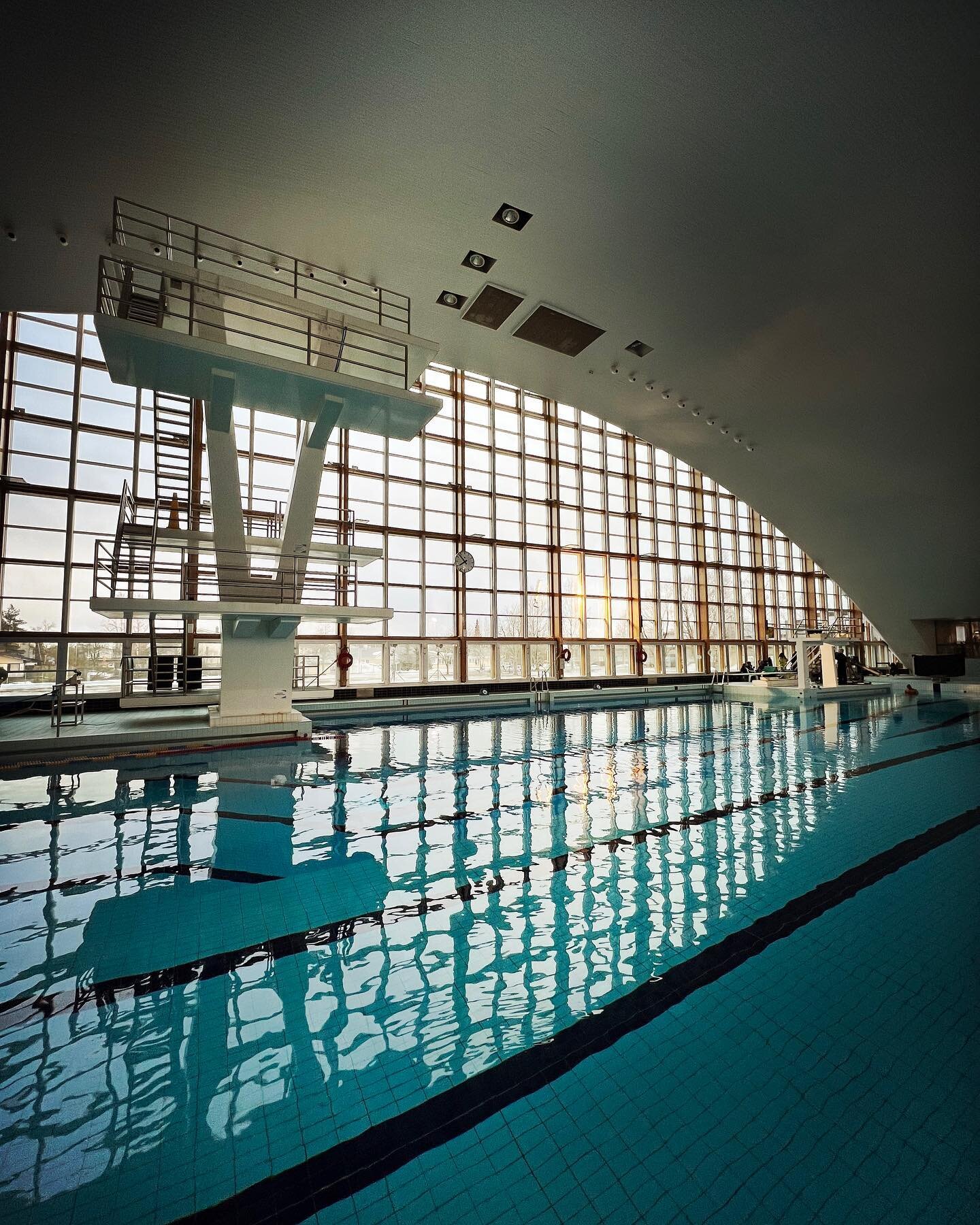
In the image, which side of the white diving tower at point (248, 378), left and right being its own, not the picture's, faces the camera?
right

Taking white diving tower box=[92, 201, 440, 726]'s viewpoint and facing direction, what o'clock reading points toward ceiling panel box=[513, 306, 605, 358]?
The ceiling panel is roughly at 1 o'clock from the white diving tower.
